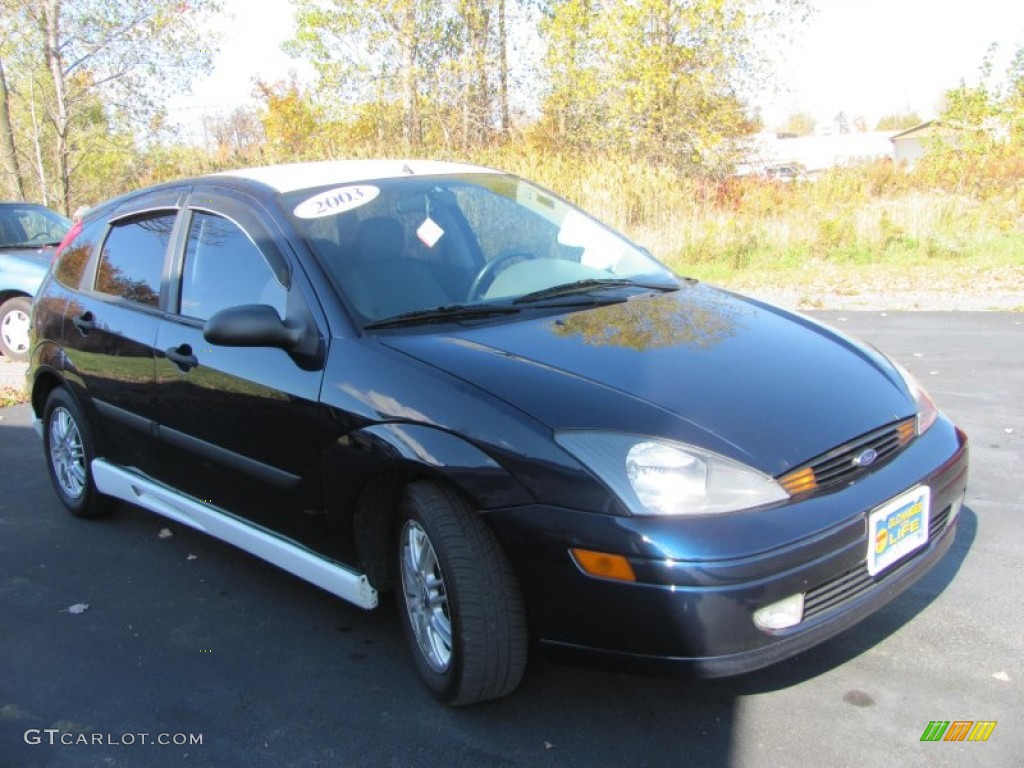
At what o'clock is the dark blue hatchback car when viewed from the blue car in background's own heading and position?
The dark blue hatchback car is roughly at 1 o'clock from the blue car in background.

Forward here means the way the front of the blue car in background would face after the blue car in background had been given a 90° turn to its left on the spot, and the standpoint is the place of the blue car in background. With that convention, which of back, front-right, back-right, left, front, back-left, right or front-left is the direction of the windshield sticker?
back-right

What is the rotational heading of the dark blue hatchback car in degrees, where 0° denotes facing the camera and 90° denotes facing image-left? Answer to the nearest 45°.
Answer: approximately 315°

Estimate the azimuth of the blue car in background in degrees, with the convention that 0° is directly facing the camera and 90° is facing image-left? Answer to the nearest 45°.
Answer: approximately 315°

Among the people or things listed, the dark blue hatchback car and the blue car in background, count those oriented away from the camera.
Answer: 0

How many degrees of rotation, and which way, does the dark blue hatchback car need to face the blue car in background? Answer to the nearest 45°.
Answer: approximately 180°
